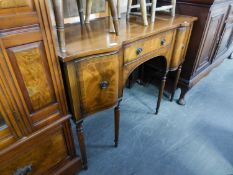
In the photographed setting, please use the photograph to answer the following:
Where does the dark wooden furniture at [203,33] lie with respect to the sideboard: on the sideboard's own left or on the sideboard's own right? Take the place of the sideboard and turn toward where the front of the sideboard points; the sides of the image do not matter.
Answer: on the sideboard's own left
